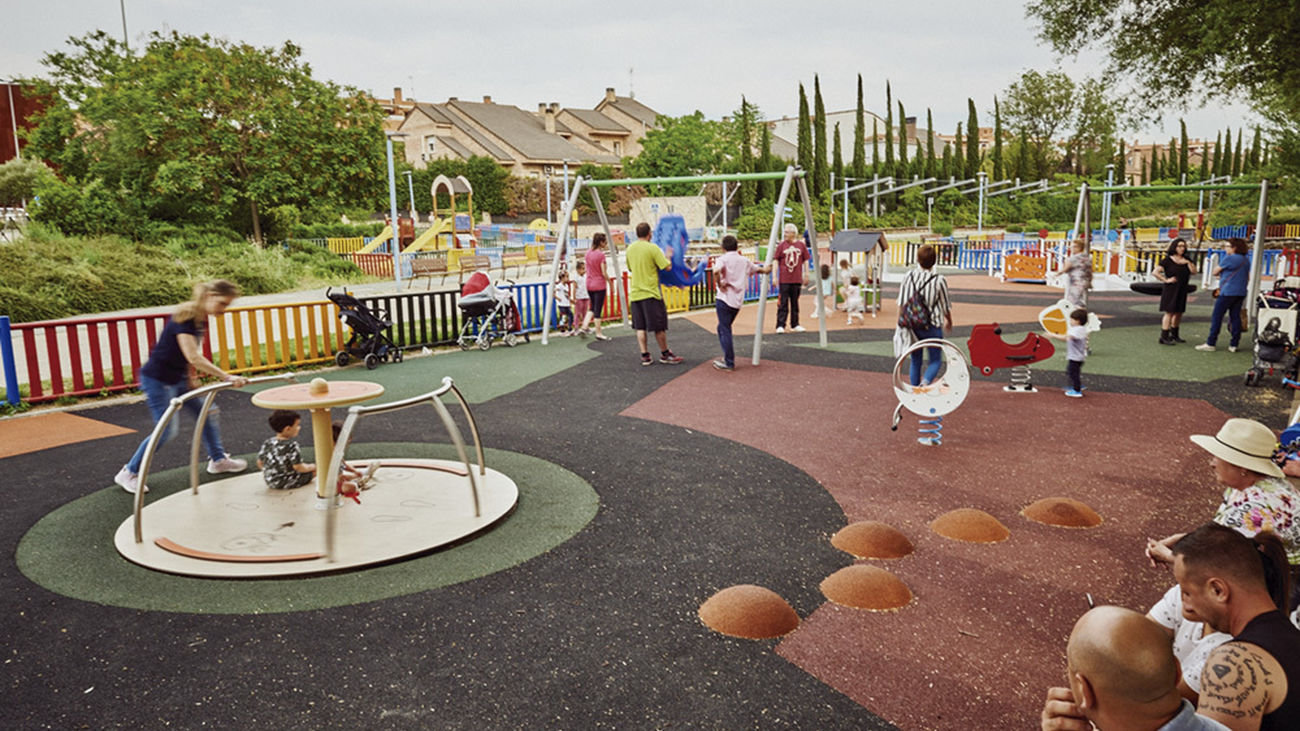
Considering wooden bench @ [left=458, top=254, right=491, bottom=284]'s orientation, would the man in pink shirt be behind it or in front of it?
in front

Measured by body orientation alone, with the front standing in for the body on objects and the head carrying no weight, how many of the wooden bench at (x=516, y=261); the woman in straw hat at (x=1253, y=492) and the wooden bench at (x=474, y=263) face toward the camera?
2

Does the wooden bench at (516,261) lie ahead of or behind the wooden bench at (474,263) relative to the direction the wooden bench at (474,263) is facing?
behind

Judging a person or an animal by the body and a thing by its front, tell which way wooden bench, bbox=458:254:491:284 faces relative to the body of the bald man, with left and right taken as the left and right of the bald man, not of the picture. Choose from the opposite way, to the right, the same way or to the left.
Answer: the opposite way

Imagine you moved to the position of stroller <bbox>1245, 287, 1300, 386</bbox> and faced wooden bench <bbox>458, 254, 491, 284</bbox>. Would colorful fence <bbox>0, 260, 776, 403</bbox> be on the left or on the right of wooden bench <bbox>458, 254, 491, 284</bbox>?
left

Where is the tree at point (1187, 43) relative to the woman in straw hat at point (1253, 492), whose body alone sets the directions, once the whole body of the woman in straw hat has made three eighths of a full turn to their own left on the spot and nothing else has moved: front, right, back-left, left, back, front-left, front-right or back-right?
back-left

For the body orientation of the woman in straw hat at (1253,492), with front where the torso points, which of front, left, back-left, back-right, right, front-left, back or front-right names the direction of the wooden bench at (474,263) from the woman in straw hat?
front-right

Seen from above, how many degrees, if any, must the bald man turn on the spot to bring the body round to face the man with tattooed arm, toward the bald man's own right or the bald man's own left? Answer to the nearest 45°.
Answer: approximately 90° to the bald man's own right

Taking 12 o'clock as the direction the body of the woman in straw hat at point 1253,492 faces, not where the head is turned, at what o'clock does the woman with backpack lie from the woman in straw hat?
The woman with backpack is roughly at 2 o'clock from the woman in straw hat.

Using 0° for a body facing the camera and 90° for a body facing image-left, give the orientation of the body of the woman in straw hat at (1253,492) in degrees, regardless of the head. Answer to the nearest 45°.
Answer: approximately 90°

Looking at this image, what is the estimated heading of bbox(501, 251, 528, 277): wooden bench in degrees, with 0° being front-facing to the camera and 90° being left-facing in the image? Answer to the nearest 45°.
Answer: approximately 0°

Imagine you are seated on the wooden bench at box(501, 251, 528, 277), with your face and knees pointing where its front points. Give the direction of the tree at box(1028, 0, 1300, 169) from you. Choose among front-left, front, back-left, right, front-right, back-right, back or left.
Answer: front-left

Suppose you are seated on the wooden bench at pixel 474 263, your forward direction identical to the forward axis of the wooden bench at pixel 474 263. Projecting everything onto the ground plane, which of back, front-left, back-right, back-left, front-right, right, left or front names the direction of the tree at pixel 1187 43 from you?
front-left

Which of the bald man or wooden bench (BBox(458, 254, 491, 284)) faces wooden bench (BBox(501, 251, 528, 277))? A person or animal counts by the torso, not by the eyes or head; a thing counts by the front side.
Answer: the bald man

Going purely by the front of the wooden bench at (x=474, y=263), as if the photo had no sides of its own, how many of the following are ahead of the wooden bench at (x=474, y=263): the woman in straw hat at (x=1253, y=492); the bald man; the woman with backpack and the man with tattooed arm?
4

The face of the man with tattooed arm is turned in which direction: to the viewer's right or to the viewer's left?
to the viewer's left

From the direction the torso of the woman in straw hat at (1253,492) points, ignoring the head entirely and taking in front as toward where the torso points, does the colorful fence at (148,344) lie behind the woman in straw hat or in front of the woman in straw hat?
in front
